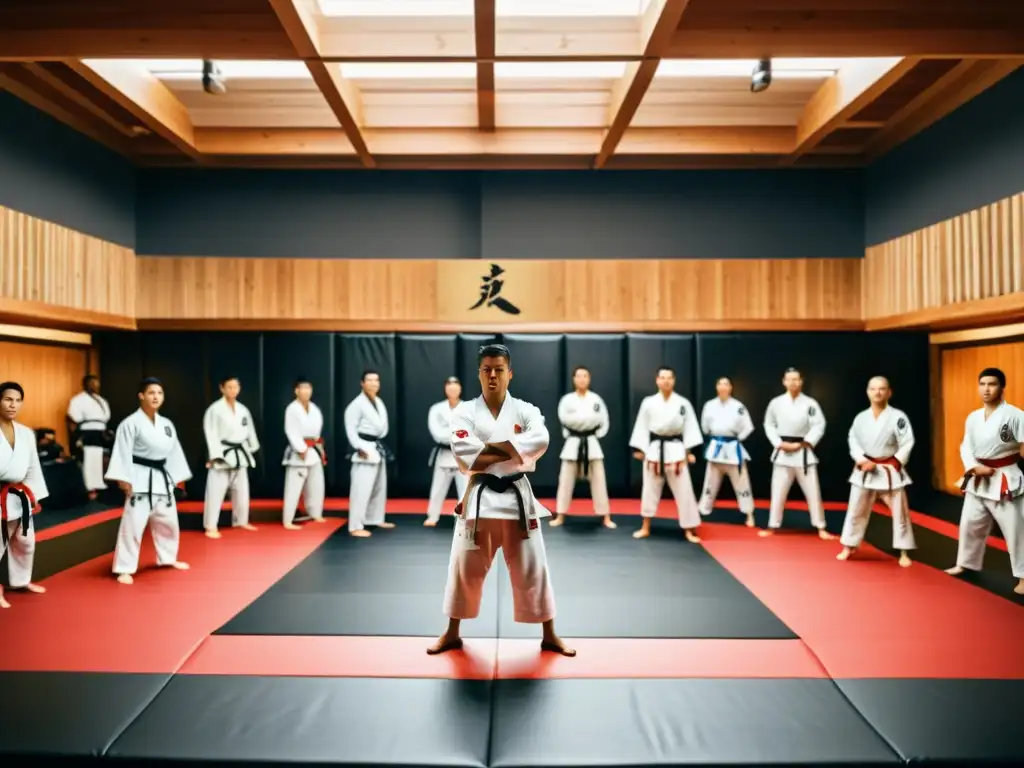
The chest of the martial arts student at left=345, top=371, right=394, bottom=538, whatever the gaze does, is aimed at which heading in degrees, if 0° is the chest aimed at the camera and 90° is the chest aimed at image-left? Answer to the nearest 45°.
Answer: approximately 315°

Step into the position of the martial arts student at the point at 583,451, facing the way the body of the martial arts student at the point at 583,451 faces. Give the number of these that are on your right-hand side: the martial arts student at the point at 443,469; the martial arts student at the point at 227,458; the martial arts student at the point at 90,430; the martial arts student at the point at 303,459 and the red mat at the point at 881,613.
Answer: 4

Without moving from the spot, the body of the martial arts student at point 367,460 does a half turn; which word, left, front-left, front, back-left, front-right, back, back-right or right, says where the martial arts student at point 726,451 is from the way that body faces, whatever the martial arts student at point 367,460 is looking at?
back-right

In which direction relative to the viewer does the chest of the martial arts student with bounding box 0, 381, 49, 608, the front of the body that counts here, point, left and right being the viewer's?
facing the viewer and to the right of the viewer

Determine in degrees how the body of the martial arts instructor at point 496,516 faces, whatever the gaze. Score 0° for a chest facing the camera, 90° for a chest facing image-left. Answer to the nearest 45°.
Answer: approximately 0°

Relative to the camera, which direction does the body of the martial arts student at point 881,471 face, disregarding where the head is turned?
toward the camera

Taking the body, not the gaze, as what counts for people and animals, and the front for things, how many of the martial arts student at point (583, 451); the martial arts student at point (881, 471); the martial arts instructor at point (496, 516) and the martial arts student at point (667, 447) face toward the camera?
4

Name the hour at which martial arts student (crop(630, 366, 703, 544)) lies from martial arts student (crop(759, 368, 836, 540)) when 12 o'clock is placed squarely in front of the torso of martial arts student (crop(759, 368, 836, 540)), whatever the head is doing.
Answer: martial arts student (crop(630, 366, 703, 544)) is roughly at 2 o'clock from martial arts student (crop(759, 368, 836, 540)).

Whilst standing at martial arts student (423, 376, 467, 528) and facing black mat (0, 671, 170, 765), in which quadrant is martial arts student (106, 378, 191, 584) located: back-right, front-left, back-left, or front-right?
front-right

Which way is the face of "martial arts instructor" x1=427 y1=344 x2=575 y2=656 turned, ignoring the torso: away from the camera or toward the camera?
toward the camera

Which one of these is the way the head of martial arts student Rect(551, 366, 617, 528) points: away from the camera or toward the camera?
toward the camera

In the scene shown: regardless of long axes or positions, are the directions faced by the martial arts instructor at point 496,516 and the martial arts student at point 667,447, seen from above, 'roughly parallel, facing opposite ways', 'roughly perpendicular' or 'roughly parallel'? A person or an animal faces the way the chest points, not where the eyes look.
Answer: roughly parallel

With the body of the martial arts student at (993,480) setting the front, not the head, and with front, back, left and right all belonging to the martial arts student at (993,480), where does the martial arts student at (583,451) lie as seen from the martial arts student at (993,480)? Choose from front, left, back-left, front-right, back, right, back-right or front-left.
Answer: front-right

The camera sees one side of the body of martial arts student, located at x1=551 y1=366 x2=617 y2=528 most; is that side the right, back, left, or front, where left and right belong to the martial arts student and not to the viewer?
front

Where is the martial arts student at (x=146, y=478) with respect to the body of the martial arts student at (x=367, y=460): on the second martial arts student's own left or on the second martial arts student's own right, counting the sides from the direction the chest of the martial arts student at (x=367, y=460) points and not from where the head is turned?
on the second martial arts student's own right

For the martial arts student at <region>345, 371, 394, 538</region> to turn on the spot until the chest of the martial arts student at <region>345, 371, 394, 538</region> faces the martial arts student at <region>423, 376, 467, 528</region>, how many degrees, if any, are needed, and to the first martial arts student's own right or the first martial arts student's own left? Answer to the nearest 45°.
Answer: approximately 45° to the first martial arts student's own left

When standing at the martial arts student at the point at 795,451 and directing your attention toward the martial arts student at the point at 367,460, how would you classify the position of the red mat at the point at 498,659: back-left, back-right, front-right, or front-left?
front-left

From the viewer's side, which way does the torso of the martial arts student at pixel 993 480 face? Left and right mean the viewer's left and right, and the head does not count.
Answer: facing the viewer and to the left of the viewer

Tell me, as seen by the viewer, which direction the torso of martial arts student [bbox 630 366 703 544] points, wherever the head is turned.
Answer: toward the camera

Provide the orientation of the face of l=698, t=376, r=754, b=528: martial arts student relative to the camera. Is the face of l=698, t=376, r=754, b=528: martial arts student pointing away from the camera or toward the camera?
toward the camera
